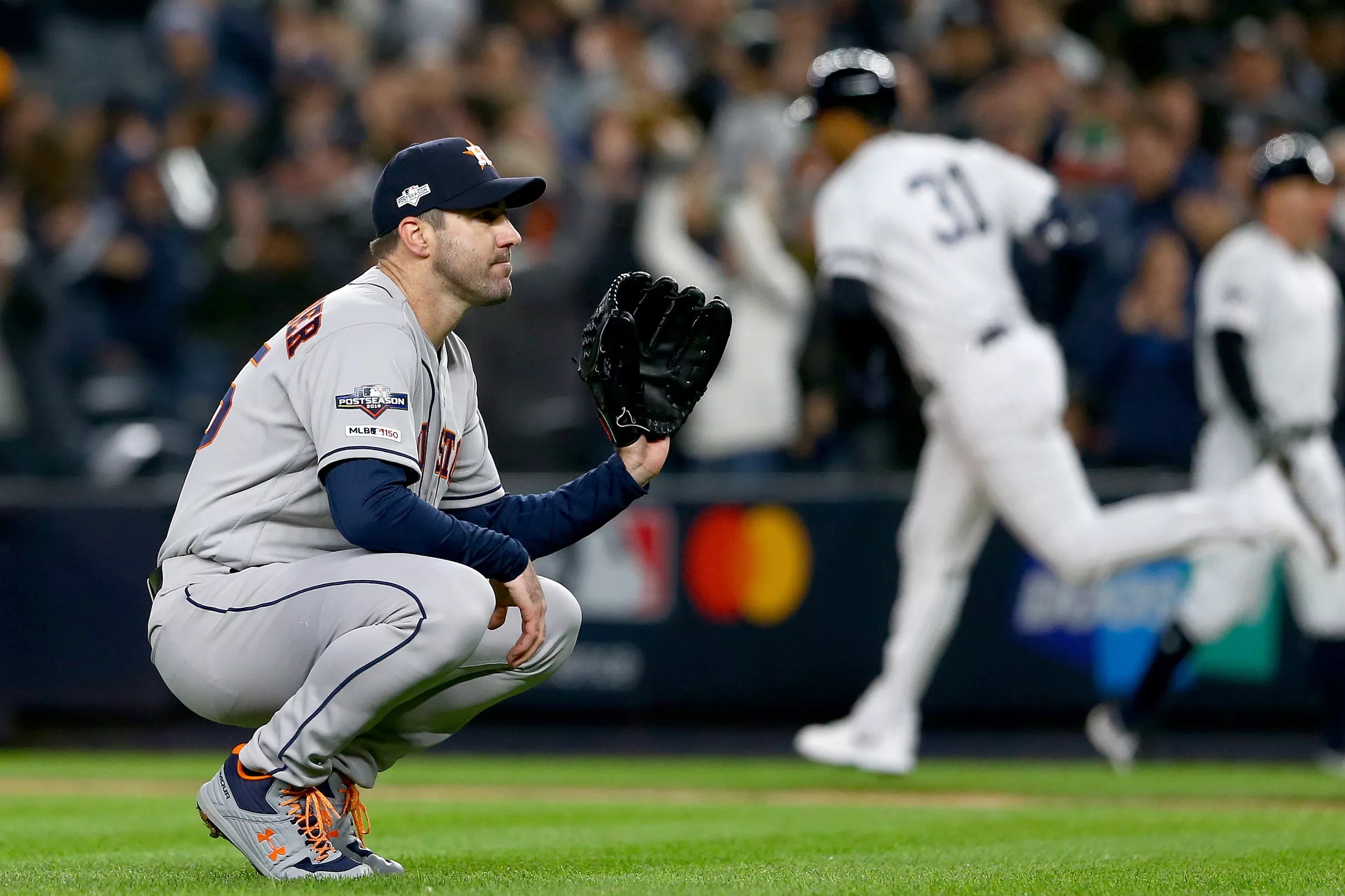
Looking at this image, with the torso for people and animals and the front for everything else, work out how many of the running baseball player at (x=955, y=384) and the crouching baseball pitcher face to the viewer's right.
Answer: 1

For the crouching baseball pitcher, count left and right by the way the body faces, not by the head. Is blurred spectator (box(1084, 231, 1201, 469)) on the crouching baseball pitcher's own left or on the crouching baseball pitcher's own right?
on the crouching baseball pitcher's own left

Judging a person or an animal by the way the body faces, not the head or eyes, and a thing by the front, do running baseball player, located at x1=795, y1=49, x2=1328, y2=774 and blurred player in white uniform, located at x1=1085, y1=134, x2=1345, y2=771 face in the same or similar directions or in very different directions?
very different directions

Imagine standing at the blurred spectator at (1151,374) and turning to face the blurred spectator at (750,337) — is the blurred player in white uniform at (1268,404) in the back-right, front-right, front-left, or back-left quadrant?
back-left

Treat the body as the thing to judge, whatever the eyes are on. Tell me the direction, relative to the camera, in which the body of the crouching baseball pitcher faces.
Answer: to the viewer's right

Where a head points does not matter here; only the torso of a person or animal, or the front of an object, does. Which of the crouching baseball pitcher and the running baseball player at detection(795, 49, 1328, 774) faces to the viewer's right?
the crouching baseball pitcher

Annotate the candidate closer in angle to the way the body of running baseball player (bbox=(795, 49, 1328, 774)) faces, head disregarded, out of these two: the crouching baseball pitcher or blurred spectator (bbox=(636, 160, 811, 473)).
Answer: the blurred spectator

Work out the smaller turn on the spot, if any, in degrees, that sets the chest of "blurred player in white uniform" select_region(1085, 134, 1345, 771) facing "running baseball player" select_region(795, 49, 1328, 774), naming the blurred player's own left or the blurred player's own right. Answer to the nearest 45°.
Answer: approximately 90° to the blurred player's own right

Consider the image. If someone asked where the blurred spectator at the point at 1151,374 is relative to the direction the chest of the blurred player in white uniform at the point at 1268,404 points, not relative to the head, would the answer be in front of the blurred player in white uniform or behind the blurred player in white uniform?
behind

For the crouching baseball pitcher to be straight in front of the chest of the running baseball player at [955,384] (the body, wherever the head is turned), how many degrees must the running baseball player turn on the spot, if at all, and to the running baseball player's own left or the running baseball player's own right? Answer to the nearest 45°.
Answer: approximately 135° to the running baseball player's own left

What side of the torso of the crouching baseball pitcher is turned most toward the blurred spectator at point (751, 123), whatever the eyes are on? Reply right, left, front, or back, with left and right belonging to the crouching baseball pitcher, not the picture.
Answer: left

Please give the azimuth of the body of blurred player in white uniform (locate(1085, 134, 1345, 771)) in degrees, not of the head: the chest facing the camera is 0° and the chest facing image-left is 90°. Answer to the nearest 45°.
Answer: approximately 315°

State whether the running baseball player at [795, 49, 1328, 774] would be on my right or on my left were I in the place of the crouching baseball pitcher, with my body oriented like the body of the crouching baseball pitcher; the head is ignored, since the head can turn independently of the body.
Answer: on my left
